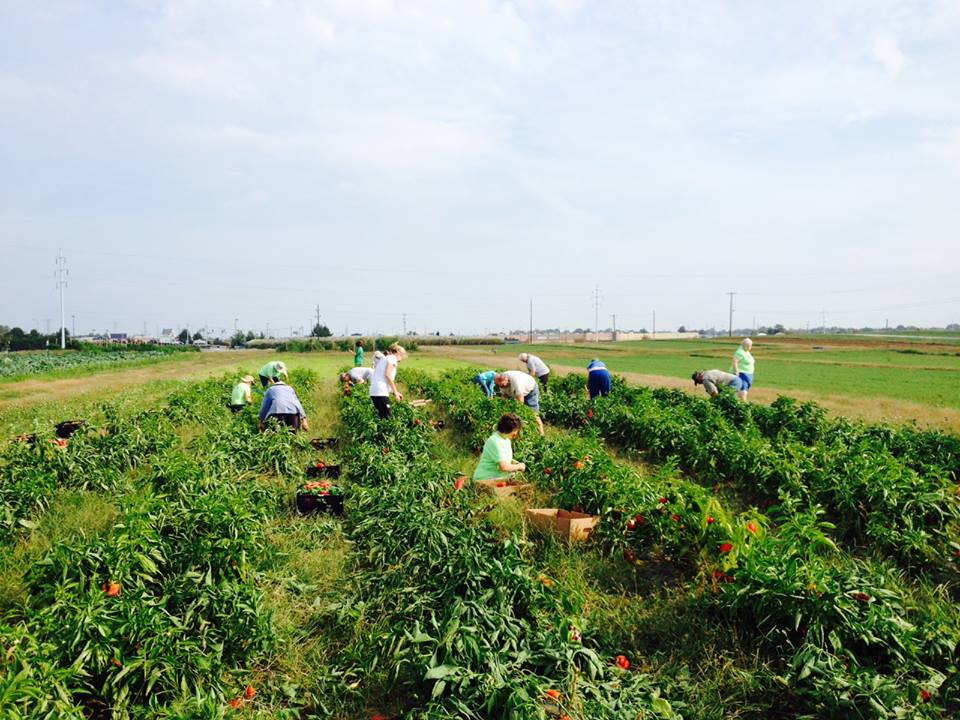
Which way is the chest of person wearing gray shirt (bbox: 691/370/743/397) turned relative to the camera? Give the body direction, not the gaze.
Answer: to the viewer's left

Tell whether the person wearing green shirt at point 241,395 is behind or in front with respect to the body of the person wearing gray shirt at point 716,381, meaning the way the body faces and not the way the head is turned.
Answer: in front

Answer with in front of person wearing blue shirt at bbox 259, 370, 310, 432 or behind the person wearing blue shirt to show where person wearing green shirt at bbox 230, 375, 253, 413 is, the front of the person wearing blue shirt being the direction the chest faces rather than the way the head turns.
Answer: in front

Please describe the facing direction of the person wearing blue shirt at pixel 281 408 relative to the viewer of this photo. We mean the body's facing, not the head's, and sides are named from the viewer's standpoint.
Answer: facing away from the viewer

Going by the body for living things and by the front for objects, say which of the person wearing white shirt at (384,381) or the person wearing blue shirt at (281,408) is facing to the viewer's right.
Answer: the person wearing white shirt

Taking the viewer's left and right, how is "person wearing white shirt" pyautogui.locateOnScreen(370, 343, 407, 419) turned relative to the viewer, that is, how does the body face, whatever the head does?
facing to the right of the viewer

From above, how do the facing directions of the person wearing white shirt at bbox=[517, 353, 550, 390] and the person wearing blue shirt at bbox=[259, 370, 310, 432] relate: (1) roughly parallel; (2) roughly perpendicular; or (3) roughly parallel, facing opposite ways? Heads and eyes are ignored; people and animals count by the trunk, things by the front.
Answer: roughly perpendicular

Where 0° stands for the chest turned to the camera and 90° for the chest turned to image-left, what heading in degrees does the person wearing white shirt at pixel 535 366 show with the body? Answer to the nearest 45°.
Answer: approximately 90°

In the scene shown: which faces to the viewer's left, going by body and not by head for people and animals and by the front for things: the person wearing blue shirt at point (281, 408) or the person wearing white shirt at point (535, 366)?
the person wearing white shirt

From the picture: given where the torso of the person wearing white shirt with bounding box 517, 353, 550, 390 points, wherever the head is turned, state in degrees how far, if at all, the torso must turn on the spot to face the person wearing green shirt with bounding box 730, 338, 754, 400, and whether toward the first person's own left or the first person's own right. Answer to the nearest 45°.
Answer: approximately 180°

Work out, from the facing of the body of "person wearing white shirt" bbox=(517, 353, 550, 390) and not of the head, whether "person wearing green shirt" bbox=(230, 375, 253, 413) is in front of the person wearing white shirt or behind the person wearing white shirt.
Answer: in front
